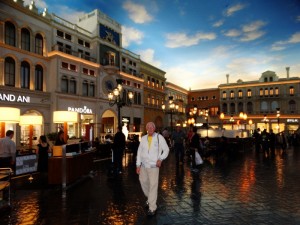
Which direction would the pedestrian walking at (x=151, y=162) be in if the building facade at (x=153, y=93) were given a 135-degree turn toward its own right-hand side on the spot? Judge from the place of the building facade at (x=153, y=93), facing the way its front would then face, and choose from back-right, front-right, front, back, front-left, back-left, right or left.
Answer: left

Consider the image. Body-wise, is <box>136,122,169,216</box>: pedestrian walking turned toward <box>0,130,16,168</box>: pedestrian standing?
no

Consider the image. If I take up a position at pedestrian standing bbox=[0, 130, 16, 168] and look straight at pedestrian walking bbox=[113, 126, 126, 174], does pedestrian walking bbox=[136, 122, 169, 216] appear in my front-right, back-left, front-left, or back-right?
front-right

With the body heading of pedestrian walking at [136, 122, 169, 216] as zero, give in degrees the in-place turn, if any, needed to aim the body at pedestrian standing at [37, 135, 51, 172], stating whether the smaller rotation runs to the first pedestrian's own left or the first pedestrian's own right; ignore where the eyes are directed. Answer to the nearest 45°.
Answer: approximately 135° to the first pedestrian's own right

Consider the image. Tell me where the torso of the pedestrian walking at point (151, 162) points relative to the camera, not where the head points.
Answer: toward the camera

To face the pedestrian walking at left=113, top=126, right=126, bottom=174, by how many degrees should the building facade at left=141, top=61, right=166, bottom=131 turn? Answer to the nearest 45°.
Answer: approximately 45° to its right

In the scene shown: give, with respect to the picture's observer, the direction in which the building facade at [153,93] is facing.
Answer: facing the viewer and to the right of the viewer

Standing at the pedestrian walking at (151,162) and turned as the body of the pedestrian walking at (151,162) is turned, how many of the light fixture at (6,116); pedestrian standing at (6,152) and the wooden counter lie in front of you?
0

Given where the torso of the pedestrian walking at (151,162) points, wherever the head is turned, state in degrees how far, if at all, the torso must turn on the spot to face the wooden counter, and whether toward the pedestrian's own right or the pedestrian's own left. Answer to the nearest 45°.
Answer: approximately 135° to the pedestrian's own right

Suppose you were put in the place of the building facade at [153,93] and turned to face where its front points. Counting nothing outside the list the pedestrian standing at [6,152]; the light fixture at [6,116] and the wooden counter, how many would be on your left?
0

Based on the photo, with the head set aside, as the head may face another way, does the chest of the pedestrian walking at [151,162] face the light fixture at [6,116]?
no
